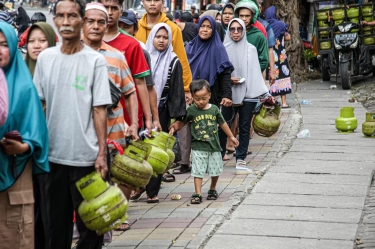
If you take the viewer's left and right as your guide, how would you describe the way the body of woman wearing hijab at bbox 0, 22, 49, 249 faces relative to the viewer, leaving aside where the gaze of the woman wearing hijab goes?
facing the viewer and to the left of the viewer

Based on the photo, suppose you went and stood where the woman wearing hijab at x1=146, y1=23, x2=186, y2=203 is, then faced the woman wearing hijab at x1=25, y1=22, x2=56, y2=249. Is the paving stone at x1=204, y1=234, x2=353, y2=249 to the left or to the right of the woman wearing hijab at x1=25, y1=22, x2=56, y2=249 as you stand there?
left

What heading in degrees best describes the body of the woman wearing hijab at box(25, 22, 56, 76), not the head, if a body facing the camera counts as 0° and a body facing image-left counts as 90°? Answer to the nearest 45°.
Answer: approximately 45°
